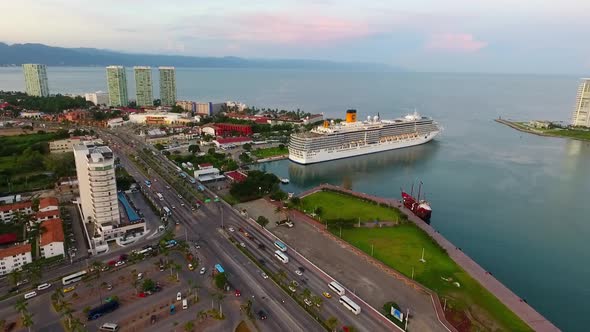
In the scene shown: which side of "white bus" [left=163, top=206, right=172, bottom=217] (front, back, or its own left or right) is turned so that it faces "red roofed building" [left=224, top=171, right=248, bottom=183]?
left

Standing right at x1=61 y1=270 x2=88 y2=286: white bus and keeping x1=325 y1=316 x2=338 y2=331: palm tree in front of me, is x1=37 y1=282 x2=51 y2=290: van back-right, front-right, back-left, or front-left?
back-right

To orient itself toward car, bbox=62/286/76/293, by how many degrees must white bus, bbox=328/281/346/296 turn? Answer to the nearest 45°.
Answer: approximately 45° to its left

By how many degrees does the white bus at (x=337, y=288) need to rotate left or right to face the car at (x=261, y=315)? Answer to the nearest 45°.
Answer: approximately 90° to its left

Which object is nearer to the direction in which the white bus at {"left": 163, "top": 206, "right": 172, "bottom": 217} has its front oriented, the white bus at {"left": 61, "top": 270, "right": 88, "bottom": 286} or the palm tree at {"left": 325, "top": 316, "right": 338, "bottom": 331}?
the palm tree

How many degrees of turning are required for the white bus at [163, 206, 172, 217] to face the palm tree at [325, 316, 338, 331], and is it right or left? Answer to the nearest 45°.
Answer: approximately 45° to its right

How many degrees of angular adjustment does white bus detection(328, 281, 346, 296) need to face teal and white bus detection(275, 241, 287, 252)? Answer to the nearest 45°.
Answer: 0° — it already faces it

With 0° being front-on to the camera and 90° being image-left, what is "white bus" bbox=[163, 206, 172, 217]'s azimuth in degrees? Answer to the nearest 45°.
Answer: approximately 315°

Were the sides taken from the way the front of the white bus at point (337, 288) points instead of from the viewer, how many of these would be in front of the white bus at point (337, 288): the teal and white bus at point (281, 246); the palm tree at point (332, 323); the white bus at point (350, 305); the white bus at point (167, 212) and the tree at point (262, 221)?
3

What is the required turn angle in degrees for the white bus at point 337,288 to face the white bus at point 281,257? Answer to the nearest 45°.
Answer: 0° — it already faces it

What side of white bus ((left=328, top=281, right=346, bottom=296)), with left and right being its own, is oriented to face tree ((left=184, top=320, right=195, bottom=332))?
left

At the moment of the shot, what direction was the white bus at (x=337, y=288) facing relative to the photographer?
facing away from the viewer and to the left of the viewer

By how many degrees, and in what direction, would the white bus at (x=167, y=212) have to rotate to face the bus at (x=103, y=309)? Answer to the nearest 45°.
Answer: approximately 45° to its right

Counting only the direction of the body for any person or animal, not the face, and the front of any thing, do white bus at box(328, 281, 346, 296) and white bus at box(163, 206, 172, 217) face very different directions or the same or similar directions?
very different directions
